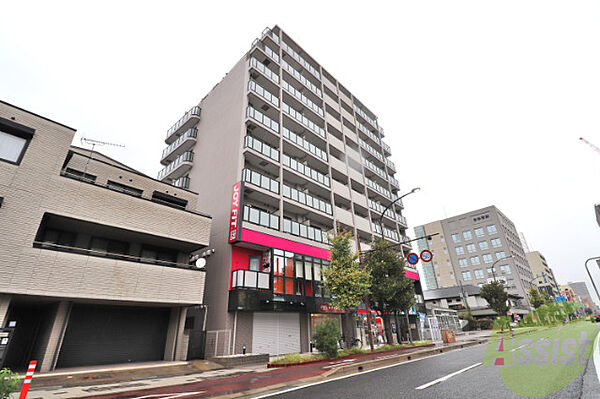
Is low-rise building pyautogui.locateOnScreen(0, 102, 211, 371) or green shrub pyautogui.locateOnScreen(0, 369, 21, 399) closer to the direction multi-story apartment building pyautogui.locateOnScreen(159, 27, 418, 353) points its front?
the green shrub

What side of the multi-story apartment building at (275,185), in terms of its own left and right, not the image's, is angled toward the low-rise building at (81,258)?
right

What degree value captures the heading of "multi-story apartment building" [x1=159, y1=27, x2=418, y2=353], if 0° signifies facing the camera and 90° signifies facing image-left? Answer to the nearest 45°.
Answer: approximately 315°

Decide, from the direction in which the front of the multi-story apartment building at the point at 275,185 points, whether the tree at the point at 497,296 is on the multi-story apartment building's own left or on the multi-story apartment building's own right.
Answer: on the multi-story apartment building's own left

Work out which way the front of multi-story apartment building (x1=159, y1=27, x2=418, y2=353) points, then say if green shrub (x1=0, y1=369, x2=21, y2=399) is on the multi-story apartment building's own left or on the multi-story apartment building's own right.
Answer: on the multi-story apartment building's own right
